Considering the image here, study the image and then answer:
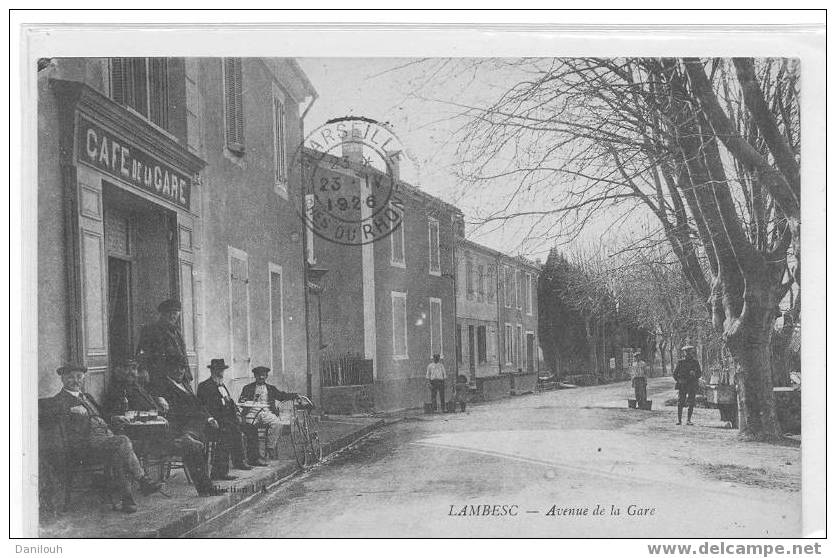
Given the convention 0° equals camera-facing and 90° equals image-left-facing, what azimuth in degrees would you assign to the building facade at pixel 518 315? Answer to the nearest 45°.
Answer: approximately 315°

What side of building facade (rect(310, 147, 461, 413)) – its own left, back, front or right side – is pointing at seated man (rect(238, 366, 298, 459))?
right

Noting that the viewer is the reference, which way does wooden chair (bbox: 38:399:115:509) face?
facing to the right of the viewer

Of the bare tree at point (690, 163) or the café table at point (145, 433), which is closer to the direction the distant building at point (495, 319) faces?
the bare tree

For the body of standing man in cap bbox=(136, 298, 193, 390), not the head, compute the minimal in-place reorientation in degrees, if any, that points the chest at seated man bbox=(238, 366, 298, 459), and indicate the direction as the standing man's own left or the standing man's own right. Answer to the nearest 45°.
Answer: approximately 90° to the standing man's own left

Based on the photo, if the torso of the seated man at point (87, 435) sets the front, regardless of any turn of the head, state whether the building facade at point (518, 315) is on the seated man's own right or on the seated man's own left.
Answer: on the seated man's own left

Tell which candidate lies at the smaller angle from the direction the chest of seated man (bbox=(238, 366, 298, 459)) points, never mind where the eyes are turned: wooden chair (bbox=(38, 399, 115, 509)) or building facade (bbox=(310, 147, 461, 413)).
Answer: the wooden chair
